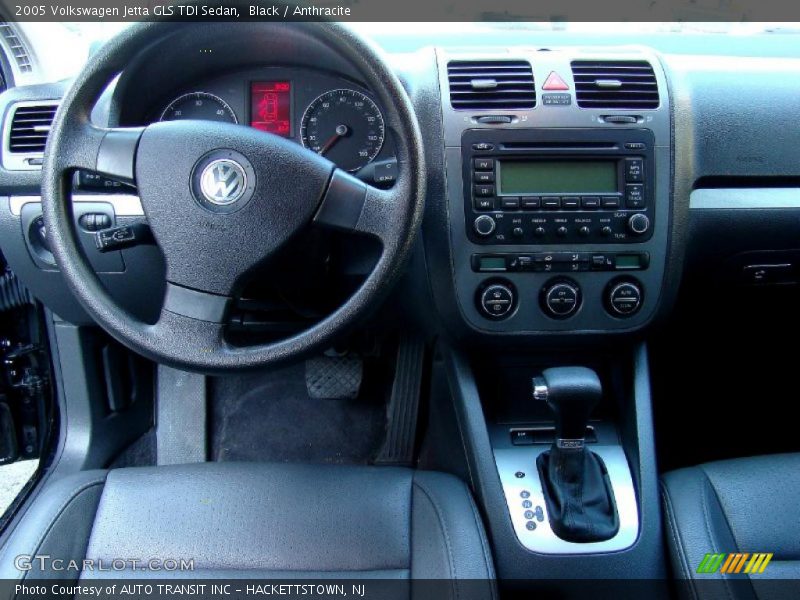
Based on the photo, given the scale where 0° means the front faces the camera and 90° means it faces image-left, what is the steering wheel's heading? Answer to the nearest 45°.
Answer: approximately 0°

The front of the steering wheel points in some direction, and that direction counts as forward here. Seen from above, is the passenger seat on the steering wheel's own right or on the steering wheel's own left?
on the steering wheel's own left

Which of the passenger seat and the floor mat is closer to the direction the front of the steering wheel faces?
the passenger seat

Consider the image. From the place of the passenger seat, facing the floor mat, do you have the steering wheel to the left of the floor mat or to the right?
left
